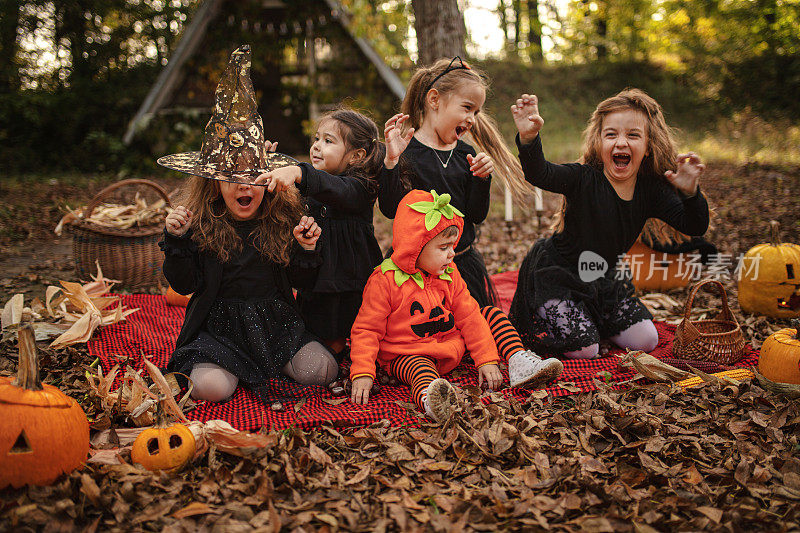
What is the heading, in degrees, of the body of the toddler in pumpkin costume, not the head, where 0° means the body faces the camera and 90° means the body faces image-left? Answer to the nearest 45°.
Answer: approximately 315°

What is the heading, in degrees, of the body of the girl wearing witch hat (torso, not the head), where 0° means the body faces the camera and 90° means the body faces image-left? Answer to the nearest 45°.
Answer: approximately 0°

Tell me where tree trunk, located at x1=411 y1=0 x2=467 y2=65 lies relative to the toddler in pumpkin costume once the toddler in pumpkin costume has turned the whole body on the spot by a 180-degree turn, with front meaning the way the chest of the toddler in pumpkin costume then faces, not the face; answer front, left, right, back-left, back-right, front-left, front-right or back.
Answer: front-right

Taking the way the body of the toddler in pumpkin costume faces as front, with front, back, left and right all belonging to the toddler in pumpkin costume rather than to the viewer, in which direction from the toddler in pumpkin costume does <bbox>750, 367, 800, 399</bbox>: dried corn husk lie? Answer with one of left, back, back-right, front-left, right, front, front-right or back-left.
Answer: front-left

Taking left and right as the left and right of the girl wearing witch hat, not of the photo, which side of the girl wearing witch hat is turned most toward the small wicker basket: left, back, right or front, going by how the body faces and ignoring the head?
left

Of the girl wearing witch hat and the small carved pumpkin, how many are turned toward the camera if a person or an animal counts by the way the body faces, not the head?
2

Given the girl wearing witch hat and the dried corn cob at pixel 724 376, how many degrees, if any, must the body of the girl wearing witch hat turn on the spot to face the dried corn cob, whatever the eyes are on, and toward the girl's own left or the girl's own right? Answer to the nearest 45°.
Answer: approximately 90° to the girl's own left

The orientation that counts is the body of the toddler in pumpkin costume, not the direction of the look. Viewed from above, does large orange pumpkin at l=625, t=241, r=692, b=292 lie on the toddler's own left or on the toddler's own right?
on the toddler's own left
